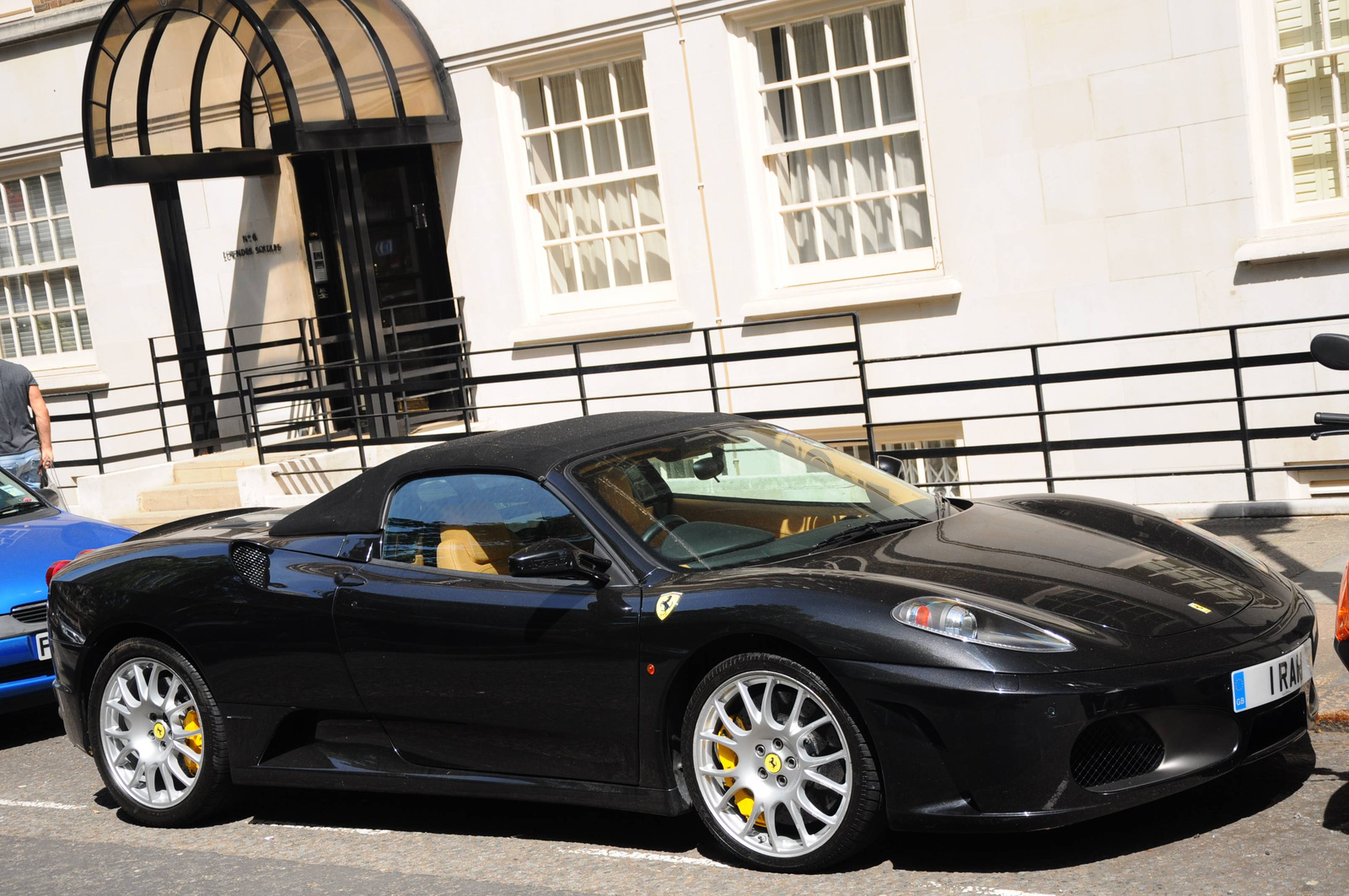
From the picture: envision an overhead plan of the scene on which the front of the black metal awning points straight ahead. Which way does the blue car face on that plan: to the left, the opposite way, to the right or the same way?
to the left

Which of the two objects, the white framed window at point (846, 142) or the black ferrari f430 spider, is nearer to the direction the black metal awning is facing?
the black ferrari f430 spider

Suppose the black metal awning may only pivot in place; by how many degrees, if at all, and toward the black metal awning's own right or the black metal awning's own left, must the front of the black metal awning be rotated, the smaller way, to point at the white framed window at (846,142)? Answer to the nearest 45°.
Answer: approximately 90° to the black metal awning's own left

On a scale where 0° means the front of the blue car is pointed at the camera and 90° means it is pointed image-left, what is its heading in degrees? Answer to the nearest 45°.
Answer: approximately 315°

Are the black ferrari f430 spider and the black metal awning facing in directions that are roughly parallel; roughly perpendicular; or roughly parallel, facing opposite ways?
roughly perpendicular

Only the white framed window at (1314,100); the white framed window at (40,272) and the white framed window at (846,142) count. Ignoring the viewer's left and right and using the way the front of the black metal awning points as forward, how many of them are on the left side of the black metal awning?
2

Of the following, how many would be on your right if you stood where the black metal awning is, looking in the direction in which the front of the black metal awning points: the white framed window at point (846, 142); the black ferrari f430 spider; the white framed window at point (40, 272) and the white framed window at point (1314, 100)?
1

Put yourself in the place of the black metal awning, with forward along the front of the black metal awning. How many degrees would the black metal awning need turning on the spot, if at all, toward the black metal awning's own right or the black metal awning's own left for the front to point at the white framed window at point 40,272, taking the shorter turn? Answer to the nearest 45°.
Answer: approximately 90° to the black metal awning's own right

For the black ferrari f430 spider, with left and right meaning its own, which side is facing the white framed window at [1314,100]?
left

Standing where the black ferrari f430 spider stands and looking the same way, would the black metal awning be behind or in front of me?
behind

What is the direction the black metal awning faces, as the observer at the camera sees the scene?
facing the viewer and to the left of the viewer

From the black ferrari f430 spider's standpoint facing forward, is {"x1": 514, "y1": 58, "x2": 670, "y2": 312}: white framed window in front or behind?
behind

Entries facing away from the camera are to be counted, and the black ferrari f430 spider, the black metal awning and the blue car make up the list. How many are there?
0

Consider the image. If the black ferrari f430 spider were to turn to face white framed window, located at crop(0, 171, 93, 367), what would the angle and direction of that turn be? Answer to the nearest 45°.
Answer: approximately 180°
